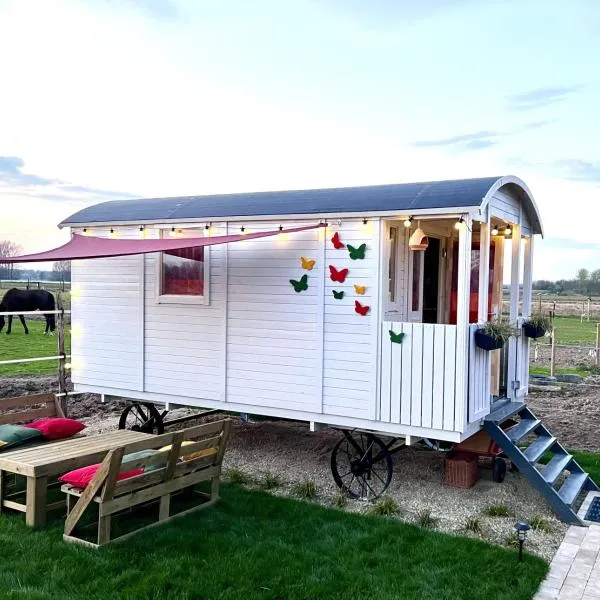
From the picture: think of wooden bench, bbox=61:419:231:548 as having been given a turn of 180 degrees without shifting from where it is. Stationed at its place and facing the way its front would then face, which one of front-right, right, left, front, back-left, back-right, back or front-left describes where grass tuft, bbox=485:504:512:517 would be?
front-left

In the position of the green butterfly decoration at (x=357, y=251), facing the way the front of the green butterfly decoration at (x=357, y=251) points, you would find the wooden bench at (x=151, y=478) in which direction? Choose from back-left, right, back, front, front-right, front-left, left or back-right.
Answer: front-right

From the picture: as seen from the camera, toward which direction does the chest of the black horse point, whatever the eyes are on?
to the viewer's left

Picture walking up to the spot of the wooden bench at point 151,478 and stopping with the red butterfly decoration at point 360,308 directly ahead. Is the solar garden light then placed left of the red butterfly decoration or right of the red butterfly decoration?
right

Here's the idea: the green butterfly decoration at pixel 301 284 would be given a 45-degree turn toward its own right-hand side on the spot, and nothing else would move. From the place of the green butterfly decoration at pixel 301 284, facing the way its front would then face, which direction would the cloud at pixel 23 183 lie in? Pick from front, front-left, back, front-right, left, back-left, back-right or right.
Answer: right

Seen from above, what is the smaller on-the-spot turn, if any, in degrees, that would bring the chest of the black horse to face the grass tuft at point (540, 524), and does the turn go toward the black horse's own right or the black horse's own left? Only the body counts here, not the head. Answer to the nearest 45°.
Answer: approximately 90° to the black horse's own left

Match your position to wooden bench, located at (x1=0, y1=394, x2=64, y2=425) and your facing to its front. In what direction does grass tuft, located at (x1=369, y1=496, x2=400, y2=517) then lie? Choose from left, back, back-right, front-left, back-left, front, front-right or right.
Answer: front

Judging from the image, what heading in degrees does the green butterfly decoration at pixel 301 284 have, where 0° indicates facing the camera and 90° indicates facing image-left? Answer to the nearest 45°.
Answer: approximately 0°

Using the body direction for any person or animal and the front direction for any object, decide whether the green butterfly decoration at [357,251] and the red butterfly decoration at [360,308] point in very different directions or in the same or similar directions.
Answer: same or similar directions

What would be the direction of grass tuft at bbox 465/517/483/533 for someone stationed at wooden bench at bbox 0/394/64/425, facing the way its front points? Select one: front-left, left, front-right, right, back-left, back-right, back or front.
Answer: front

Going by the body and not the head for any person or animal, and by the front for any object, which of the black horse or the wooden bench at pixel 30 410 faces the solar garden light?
the wooden bench

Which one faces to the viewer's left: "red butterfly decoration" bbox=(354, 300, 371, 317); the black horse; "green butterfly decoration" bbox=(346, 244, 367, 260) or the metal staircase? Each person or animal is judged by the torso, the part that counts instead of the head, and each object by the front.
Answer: the black horse

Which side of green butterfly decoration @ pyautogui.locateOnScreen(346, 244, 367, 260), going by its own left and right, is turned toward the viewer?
front
